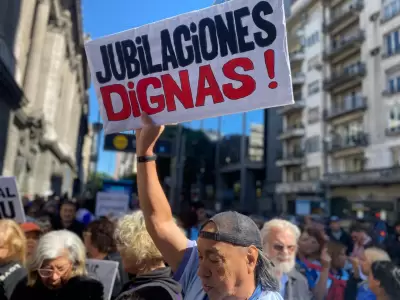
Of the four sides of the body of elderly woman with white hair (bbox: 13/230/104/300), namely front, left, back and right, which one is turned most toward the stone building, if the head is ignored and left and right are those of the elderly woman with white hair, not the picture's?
back

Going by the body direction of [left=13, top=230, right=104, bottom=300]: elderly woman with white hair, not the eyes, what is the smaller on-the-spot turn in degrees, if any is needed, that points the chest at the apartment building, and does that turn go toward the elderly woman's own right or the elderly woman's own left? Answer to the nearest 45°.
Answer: approximately 135° to the elderly woman's own left

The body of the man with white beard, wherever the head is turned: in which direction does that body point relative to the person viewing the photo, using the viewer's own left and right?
facing the viewer

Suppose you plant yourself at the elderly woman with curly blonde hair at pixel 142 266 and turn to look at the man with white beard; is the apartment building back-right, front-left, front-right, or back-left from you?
front-left

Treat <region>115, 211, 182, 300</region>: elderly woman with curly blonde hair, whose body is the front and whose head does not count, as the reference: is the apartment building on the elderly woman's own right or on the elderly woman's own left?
on the elderly woman's own right

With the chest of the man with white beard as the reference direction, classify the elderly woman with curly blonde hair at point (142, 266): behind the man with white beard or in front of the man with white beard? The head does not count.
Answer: in front

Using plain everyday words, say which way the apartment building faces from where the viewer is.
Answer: facing the viewer and to the left of the viewer

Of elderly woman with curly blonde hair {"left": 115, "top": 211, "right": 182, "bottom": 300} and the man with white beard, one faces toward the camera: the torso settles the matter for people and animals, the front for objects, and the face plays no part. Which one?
the man with white beard

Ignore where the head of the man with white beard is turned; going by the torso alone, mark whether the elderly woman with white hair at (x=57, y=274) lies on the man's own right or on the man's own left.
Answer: on the man's own right

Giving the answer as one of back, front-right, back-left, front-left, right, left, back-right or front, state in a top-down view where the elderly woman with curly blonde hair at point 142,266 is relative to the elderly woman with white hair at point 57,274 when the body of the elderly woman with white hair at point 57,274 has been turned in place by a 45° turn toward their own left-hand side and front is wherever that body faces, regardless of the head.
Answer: front

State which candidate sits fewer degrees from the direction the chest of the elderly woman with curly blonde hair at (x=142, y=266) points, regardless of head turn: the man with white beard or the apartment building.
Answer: the apartment building

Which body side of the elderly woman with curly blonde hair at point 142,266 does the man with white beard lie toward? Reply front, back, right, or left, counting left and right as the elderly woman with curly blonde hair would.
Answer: right

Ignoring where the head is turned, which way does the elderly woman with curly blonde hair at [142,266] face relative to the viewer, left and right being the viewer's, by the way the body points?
facing away from the viewer and to the left of the viewer

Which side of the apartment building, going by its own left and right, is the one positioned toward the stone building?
front

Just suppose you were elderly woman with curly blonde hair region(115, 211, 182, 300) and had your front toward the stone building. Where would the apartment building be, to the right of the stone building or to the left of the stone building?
right
